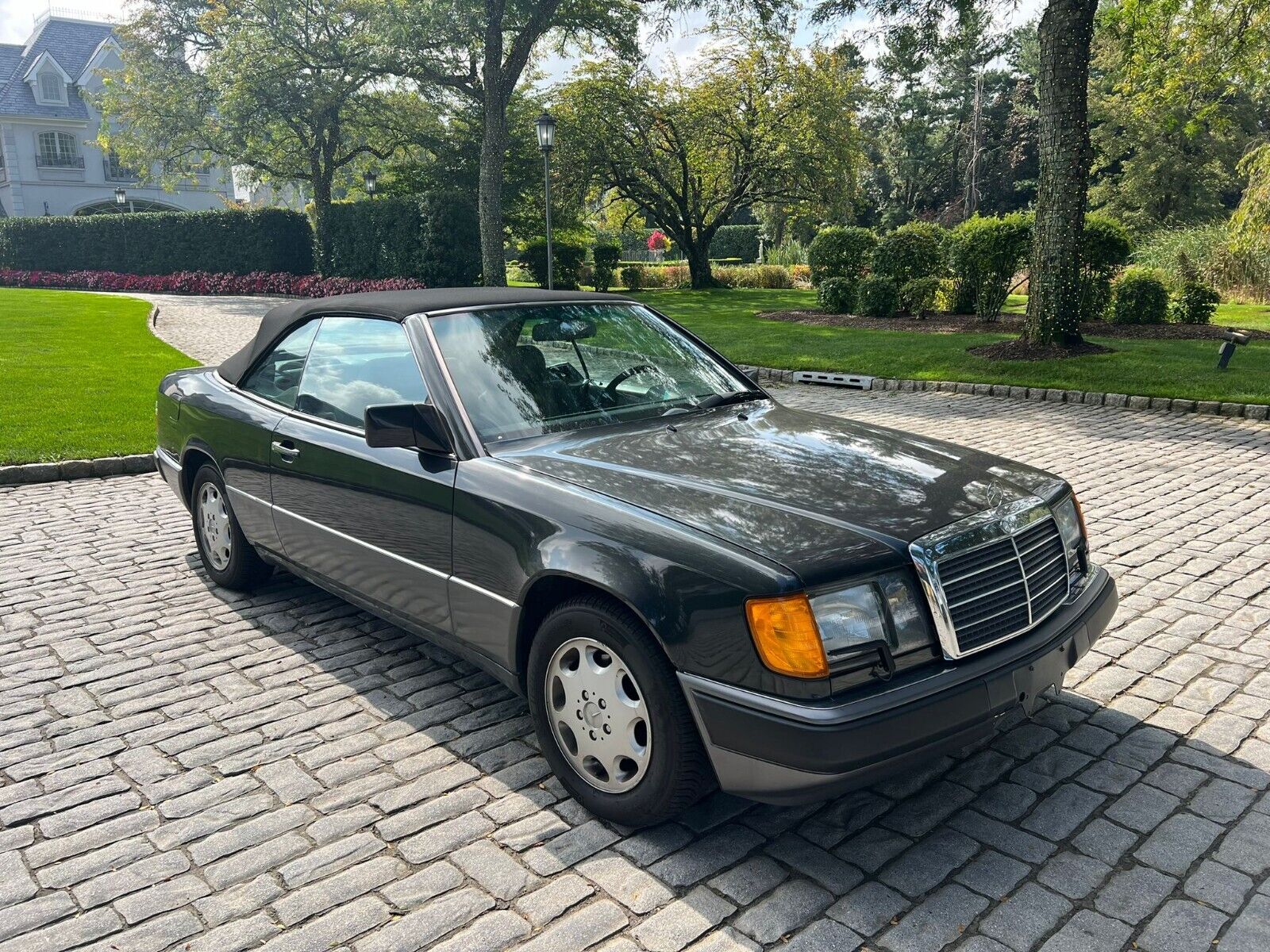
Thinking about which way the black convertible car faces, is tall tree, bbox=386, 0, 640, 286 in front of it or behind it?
behind

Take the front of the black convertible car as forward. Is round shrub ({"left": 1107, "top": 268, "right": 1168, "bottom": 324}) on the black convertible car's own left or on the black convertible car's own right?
on the black convertible car's own left

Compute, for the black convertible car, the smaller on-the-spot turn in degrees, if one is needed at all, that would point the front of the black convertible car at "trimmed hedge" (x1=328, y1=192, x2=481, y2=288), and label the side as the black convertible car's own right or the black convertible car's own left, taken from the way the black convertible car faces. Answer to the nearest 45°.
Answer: approximately 135° to the black convertible car's own left

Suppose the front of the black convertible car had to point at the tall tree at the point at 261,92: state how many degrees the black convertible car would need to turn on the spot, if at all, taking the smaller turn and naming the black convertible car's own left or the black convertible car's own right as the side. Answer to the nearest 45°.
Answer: approximately 135° to the black convertible car's own left

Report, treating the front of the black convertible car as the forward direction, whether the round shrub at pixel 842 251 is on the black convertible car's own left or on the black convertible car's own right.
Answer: on the black convertible car's own left

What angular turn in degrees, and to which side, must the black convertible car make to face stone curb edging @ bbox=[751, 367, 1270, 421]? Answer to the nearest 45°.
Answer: approximately 90° to its left

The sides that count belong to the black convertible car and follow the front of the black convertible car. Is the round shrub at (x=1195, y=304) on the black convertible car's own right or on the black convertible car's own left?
on the black convertible car's own left

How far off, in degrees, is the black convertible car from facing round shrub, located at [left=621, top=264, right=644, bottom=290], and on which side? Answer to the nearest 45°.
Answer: approximately 135° to its left

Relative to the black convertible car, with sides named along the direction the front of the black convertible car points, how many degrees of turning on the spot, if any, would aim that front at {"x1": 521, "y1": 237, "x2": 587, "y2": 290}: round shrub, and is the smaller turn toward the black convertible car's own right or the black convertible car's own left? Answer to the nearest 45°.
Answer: approximately 135° to the black convertible car's own left

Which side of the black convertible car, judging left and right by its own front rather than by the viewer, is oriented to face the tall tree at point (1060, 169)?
left

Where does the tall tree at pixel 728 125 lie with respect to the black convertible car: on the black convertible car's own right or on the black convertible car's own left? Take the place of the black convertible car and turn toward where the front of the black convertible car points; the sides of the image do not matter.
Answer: on the black convertible car's own left

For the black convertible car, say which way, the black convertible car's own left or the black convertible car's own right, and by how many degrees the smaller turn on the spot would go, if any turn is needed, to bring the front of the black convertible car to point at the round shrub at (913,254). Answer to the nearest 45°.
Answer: approximately 135° to the black convertible car's own left
